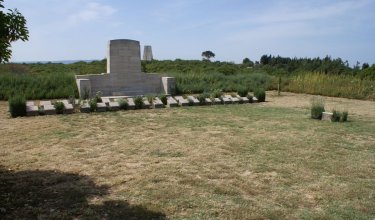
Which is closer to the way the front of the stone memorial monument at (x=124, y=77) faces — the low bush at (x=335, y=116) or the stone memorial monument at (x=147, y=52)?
the low bush

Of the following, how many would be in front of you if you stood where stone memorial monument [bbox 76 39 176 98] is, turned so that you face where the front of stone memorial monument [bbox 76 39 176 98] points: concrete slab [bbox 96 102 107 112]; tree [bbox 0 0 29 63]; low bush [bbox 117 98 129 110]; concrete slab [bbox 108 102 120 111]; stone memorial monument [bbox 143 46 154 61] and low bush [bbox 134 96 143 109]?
5

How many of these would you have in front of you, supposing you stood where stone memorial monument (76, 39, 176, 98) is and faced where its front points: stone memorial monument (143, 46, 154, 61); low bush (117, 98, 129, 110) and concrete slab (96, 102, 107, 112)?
2

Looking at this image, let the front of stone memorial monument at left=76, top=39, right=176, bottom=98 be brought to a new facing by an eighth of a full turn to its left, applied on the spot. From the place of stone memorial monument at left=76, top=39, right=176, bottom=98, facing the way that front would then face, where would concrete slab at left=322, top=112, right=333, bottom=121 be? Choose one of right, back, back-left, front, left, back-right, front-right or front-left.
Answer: front

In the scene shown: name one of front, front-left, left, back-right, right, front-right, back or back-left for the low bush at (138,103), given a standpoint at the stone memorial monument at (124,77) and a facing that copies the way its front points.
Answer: front

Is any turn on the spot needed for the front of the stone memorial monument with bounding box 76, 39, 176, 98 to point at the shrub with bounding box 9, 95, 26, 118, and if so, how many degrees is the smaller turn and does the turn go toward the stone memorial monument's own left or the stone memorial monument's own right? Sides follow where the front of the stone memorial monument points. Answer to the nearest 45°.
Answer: approximately 45° to the stone memorial monument's own right

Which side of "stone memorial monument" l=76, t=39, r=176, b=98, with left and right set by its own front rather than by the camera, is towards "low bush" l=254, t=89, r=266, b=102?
left

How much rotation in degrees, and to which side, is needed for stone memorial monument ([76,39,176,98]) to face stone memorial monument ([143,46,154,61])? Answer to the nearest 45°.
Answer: approximately 180°

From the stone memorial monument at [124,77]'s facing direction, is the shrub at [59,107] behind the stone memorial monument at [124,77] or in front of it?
in front

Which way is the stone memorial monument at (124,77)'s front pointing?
toward the camera

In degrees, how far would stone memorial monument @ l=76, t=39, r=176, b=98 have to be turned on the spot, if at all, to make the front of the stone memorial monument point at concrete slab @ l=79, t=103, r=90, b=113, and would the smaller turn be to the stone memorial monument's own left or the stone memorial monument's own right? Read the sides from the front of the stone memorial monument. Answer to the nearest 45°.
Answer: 0° — it already faces it

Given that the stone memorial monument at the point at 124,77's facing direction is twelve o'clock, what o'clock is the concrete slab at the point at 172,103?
The concrete slab is roughly at 11 o'clock from the stone memorial monument.

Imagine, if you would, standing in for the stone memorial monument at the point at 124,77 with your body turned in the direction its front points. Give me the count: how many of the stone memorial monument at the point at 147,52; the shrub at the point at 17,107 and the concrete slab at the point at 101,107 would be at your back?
1

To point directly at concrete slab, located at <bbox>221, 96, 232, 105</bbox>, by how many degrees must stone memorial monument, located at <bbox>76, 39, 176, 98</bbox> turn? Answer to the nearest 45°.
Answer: approximately 45° to its left

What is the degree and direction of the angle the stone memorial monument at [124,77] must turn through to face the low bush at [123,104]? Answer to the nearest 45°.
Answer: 0° — it already faces it

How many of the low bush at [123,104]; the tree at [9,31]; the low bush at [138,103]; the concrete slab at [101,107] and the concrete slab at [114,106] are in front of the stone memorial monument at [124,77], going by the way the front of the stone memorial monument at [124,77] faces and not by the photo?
5

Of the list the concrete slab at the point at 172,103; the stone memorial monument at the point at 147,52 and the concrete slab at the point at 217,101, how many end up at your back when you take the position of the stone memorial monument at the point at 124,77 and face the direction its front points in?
1

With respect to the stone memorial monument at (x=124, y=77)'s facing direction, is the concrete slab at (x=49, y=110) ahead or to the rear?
ahead
